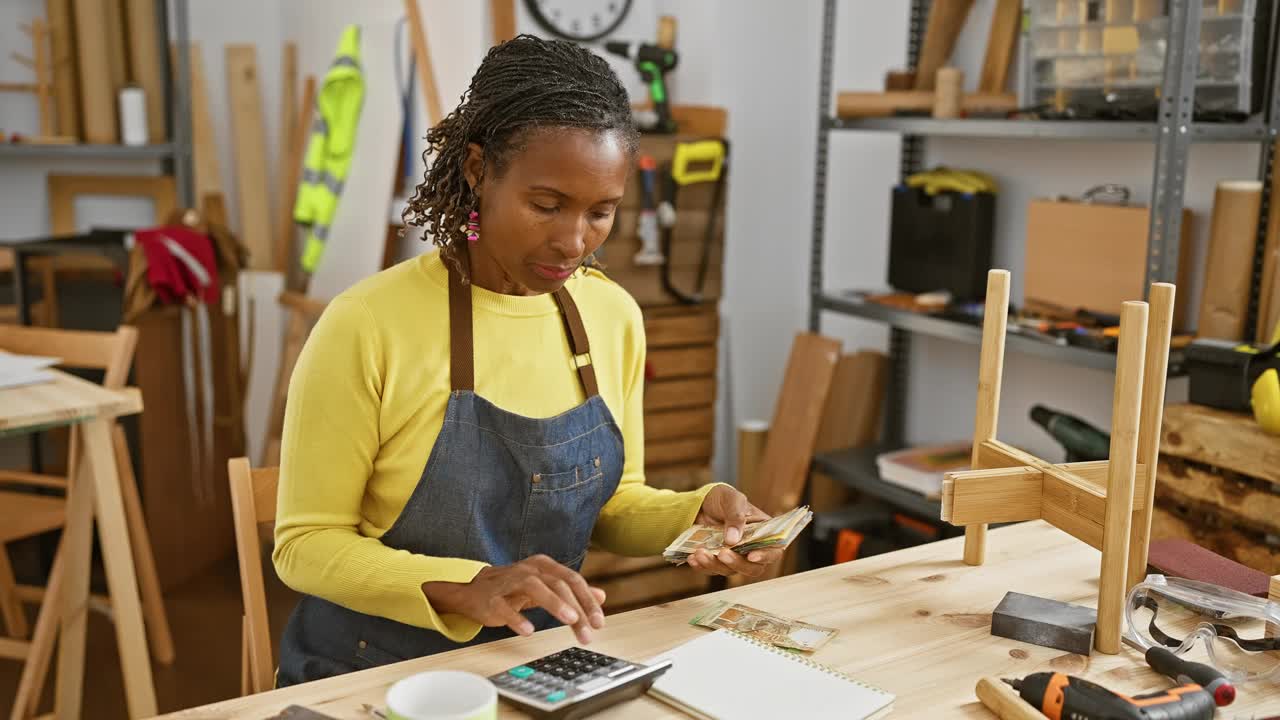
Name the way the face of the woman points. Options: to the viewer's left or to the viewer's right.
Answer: to the viewer's right

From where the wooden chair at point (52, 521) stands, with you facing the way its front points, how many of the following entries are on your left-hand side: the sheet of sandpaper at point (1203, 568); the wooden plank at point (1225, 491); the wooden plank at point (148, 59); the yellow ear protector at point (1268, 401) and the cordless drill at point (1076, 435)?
4

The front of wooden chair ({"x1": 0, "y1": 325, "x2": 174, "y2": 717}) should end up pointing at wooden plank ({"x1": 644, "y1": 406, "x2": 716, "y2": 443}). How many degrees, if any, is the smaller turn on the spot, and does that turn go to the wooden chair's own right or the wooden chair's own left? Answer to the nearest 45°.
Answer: approximately 135° to the wooden chair's own left

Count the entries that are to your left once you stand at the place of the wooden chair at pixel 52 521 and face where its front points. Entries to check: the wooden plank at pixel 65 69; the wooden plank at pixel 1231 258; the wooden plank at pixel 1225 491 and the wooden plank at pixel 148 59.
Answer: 2

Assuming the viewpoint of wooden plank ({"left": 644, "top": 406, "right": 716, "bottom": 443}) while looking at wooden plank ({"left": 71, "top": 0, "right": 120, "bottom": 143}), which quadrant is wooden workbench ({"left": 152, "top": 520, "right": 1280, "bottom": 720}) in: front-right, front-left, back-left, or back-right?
back-left

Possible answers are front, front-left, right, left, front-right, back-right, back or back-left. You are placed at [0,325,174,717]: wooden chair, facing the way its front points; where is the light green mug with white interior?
front-left

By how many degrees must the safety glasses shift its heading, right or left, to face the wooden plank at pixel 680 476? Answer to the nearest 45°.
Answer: approximately 90° to its right

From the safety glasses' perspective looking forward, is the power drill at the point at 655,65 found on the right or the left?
on its right

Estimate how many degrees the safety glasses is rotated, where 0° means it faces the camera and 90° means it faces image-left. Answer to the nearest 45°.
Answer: approximately 45°

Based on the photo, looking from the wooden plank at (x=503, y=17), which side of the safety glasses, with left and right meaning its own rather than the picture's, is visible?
right
